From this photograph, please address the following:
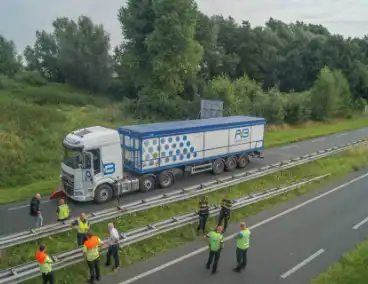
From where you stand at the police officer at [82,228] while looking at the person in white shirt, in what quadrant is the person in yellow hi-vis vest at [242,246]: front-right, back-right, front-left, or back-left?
front-left

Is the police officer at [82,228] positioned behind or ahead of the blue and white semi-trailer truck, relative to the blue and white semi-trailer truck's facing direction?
ahead

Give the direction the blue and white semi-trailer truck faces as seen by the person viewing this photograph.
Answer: facing the viewer and to the left of the viewer

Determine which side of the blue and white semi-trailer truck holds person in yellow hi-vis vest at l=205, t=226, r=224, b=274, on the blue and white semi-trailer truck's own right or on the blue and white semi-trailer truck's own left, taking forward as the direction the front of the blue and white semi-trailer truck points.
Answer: on the blue and white semi-trailer truck's own left

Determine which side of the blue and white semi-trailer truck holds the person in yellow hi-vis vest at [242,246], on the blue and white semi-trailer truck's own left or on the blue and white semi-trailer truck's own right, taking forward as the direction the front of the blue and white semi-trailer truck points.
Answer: on the blue and white semi-trailer truck's own left

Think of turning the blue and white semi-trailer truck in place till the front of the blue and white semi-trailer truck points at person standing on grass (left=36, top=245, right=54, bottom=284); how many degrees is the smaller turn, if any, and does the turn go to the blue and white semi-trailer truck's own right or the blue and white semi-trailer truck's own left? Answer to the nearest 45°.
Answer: approximately 45° to the blue and white semi-trailer truck's own left

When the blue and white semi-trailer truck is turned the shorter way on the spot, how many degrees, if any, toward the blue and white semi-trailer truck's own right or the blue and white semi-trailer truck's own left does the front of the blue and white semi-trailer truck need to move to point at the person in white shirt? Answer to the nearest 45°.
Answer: approximately 45° to the blue and white semi-trailer truck's own left

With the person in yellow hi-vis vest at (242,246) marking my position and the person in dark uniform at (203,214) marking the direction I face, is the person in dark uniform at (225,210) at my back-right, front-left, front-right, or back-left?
front-right

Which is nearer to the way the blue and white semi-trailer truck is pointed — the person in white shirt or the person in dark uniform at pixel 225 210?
the person in white shirt

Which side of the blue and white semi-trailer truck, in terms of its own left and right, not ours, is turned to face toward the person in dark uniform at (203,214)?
left
